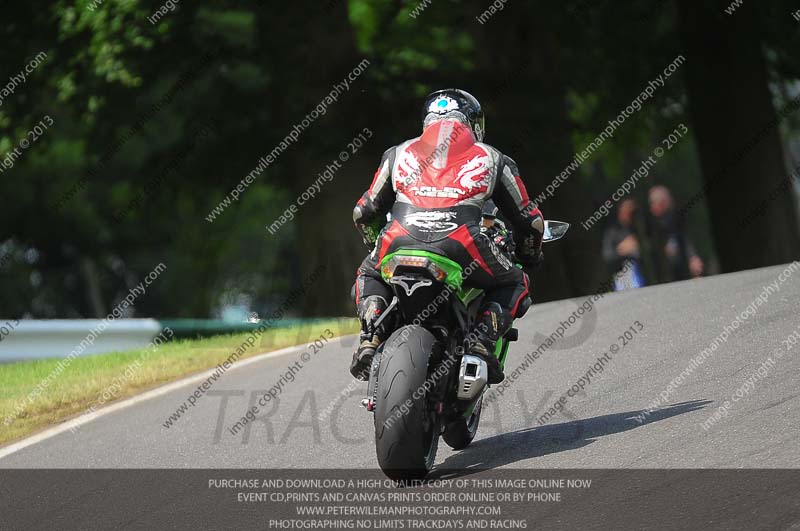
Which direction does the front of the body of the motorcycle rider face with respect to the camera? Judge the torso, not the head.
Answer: away from the camera
